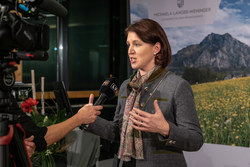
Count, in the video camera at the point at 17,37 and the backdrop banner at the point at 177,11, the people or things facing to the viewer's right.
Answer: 1

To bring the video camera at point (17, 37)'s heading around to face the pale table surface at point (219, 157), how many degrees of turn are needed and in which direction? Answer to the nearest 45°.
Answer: approximately 45° to its left

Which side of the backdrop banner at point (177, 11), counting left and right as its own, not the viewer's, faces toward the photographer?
front

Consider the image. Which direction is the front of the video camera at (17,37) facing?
to the viewer's right
